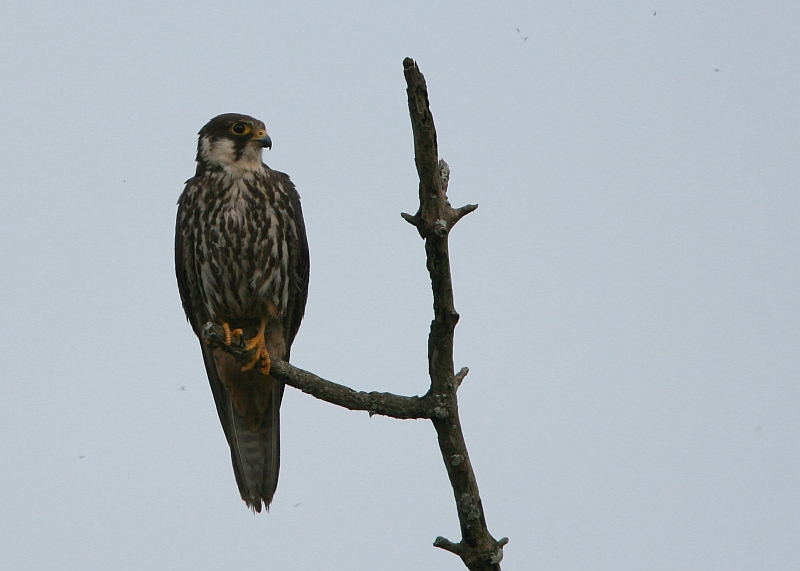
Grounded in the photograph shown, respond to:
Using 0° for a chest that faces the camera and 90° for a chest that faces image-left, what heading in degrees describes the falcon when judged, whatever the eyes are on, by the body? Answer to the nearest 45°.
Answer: approximately 0°
